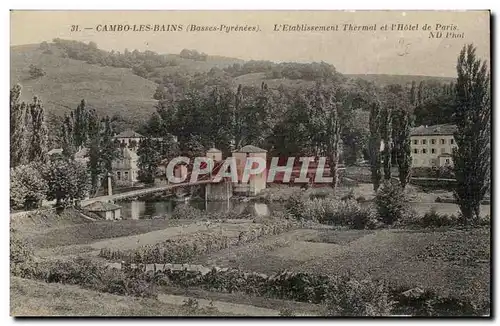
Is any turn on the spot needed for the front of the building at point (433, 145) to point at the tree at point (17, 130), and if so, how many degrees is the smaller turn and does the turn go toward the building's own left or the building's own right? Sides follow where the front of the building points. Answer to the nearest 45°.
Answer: approximately 90° to the building's own right

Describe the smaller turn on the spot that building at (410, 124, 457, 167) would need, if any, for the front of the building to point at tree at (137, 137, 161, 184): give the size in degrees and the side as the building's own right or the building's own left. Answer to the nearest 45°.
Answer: approximately 90° to the building's own right

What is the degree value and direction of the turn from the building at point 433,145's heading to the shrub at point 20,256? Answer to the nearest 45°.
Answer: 0° — it already faces it

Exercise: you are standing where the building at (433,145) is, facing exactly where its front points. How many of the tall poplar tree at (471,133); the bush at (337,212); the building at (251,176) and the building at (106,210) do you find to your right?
3

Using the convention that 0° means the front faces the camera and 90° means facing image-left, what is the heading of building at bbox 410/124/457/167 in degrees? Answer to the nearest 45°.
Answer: approximately 0°

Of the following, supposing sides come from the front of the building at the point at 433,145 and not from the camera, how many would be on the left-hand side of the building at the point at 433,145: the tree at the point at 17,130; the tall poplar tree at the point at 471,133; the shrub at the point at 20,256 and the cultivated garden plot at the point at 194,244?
1

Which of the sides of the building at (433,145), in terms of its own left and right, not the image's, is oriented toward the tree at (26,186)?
right

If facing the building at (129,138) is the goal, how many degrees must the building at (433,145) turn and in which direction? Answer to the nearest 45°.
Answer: approximately 90° to its right

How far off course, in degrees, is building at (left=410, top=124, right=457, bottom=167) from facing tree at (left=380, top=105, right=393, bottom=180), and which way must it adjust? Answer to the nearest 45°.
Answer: approximately 90° to its right

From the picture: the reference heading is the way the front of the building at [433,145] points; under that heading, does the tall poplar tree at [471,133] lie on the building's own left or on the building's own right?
on the building's own left

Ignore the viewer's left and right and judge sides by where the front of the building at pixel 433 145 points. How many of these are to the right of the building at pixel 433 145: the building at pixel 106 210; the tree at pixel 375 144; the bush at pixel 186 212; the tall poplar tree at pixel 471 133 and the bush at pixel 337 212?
4

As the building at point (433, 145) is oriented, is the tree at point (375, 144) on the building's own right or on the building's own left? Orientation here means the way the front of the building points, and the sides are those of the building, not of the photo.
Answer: on the building's own right
